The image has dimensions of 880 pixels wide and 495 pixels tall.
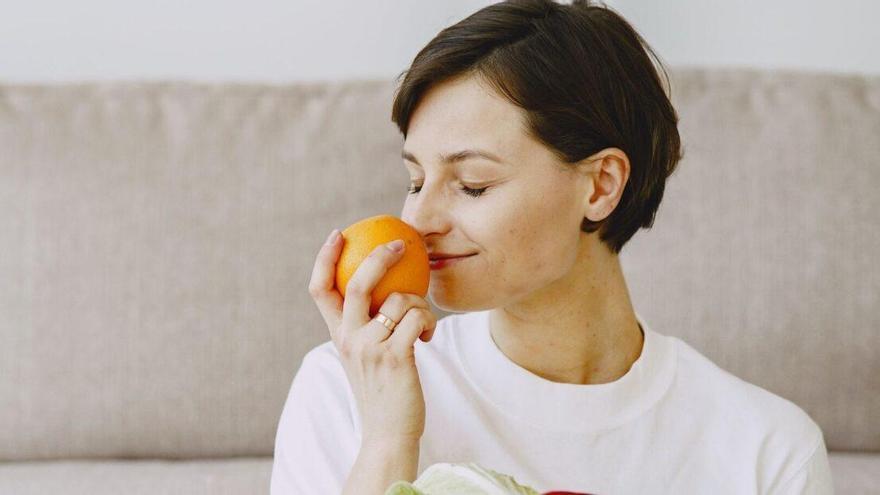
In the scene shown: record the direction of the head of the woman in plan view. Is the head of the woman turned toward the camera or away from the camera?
toward the camera

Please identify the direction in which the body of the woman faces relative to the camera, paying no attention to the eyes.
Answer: toward the camera

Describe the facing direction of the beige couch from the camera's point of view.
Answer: facing the viewer
